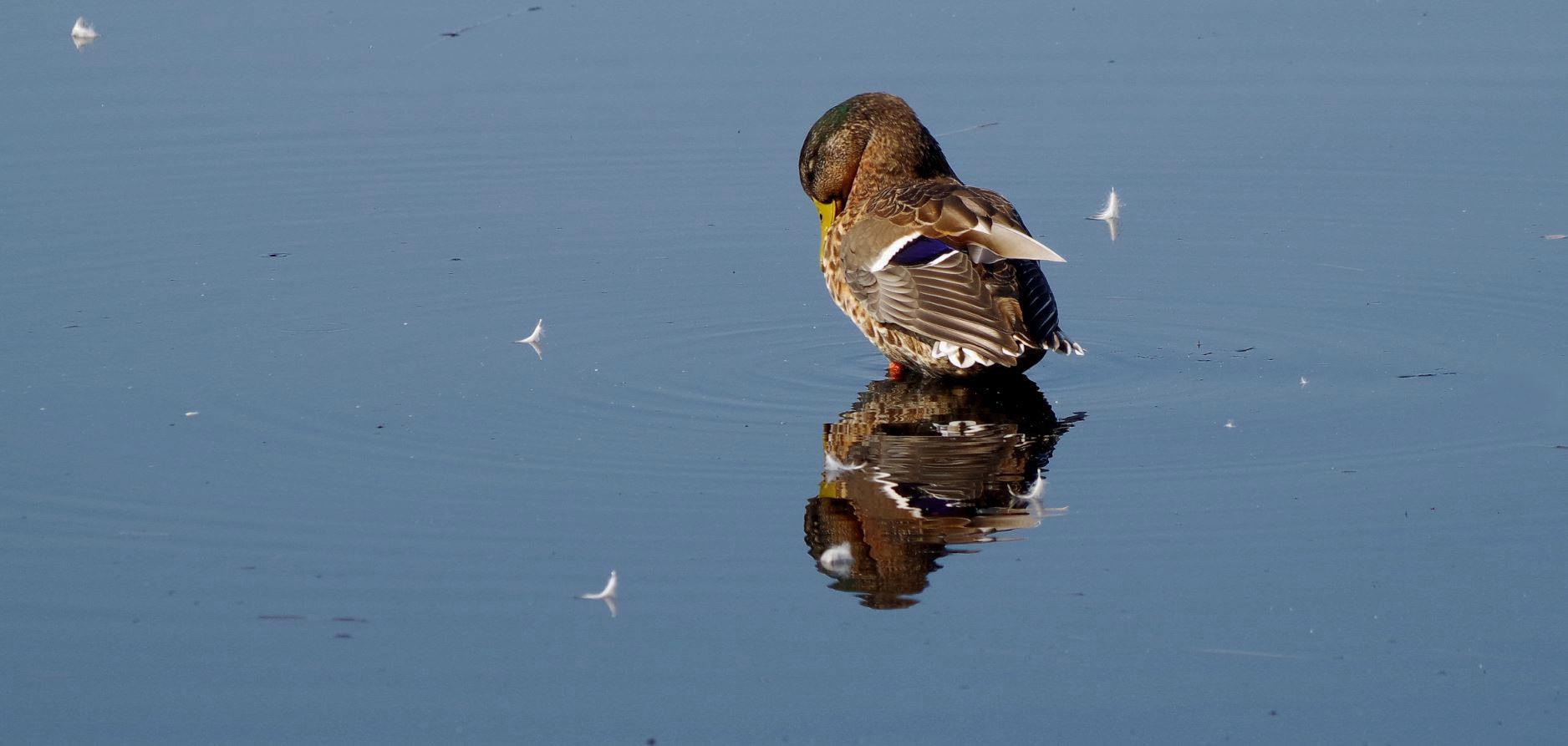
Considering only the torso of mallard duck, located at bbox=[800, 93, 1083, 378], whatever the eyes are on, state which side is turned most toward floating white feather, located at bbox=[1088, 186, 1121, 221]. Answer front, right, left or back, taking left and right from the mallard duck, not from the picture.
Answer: right

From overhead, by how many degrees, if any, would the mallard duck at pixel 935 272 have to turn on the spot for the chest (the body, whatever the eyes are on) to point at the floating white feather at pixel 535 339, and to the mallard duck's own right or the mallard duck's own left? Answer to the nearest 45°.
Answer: approximately 45° to the mallard duck's own left

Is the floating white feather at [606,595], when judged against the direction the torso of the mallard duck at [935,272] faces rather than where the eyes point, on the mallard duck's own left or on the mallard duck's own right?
on the mallard duck's own left

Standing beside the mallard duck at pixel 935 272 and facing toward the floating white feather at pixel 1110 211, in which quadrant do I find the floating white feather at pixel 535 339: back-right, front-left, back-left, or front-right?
back-left

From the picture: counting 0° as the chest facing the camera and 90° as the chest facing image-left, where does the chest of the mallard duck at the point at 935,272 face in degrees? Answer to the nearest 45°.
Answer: approximately 135°
